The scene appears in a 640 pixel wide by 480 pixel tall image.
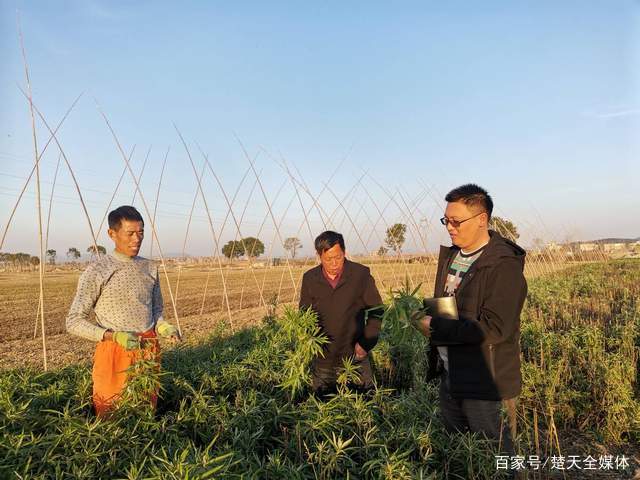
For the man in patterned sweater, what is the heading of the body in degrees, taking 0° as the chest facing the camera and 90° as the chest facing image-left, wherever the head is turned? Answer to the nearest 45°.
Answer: approximately 315°

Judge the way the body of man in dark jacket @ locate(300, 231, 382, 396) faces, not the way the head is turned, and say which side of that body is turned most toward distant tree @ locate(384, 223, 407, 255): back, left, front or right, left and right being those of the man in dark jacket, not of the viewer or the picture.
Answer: back

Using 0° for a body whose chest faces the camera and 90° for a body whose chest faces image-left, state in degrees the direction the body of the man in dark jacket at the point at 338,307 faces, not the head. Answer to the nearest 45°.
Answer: approximately 0°

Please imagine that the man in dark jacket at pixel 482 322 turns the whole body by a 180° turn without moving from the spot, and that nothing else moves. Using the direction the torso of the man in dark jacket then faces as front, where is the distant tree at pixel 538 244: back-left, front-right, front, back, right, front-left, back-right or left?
front-left

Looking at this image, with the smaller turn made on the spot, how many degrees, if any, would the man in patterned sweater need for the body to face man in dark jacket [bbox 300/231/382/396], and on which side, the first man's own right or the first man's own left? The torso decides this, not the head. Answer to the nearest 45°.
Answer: approximately 45° to the first man's own left

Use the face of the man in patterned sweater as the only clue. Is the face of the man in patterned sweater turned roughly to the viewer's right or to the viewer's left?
to the viewer's right

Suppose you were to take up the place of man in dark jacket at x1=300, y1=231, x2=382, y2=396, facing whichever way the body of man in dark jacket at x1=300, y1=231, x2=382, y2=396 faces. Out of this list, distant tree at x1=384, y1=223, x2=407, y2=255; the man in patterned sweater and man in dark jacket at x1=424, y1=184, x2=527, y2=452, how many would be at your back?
1

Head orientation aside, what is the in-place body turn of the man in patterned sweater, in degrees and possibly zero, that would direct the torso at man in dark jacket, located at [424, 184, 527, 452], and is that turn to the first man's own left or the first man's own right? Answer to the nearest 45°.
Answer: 0° — they already face them

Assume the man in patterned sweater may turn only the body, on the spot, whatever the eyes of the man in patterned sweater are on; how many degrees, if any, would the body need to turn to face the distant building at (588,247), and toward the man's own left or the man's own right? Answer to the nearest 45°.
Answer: approximately 90° to the man's own left

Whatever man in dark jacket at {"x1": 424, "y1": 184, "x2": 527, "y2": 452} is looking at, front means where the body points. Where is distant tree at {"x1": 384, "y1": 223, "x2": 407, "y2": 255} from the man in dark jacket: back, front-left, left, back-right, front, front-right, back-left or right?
back-right

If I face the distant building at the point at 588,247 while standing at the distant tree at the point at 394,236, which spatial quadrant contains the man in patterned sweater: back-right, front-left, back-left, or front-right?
back-right

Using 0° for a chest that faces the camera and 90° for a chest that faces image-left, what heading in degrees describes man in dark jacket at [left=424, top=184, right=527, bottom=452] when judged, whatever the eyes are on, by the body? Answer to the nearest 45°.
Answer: approximately 45°
